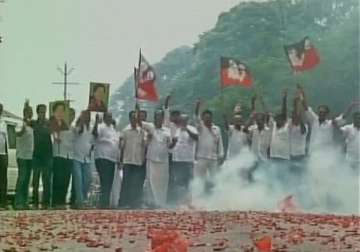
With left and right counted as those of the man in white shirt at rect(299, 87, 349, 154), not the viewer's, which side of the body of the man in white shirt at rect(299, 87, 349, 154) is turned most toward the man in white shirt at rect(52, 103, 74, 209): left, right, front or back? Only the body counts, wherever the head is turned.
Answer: right

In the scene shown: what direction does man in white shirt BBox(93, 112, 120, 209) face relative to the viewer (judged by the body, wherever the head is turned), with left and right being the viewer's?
facing the viewer

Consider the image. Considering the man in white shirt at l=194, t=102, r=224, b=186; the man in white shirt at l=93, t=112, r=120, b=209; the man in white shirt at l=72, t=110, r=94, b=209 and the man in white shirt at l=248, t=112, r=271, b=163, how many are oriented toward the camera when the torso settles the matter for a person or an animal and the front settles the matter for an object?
4

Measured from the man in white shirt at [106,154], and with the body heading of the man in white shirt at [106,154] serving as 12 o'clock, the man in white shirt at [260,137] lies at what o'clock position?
the man in white shirt at [260,137] is roughly at 9 o'clock from the man in white shirt at [106,154].

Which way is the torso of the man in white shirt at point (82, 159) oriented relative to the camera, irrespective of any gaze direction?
toward the camera

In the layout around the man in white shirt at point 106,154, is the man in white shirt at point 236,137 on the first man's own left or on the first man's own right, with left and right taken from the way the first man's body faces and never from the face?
on the first man's own left

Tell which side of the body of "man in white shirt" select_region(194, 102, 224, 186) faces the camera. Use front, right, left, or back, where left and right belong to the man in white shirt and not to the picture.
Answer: front

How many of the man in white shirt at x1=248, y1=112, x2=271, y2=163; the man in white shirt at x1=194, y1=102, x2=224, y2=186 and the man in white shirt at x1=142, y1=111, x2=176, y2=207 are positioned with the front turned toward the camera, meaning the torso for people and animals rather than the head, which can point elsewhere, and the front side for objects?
3

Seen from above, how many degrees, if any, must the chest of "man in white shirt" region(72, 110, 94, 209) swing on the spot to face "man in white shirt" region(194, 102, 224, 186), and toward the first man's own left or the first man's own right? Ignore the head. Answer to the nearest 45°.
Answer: approximately 90° to the first man's own left

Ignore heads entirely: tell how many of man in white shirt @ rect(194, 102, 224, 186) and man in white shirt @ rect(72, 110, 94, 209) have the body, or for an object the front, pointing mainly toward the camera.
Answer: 2

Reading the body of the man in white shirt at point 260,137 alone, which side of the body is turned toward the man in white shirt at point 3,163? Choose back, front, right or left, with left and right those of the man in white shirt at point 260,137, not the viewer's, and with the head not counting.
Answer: right

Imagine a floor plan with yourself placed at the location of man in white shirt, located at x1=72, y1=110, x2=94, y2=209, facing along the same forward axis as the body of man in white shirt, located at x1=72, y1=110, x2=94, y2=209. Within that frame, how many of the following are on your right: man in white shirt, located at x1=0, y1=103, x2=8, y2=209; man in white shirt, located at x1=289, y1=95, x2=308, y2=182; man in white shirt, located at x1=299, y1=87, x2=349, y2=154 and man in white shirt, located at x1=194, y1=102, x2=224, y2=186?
1

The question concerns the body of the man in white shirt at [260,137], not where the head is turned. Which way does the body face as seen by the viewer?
toward the camera
